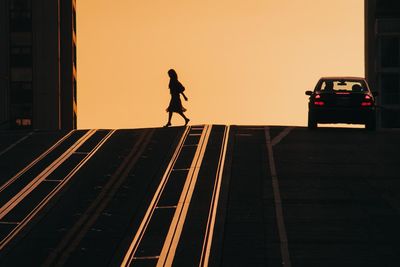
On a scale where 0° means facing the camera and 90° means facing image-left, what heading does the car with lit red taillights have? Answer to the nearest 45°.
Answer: approximately 180°

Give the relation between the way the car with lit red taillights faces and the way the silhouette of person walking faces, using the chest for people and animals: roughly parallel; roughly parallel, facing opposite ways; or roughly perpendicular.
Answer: roughly perpendicular

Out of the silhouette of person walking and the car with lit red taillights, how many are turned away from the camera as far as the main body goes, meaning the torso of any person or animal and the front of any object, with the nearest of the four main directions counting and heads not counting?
1

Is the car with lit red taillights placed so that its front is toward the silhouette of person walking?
no
